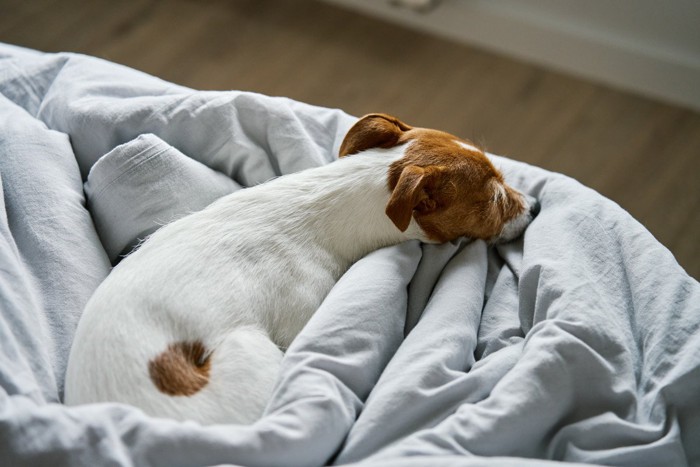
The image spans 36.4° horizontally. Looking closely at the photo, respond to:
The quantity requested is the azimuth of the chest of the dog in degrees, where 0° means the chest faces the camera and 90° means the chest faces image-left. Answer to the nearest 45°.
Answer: approximately 225°
